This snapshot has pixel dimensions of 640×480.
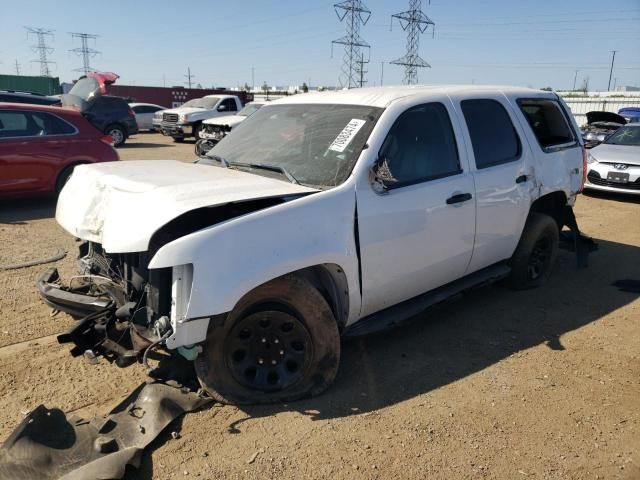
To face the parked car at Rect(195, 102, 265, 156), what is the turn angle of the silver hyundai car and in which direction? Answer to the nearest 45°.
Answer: approximately 45° to its right

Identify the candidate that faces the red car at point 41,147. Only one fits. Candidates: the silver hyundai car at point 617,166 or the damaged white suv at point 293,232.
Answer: the silver hyundai car

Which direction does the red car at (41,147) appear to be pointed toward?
to the viewer's left

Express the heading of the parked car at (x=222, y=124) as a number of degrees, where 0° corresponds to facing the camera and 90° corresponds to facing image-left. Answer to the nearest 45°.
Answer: approximately 45°

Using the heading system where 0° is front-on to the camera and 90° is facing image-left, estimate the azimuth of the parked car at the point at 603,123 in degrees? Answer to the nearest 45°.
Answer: approximately 45°

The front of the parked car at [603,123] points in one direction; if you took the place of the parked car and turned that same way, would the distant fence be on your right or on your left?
on your right

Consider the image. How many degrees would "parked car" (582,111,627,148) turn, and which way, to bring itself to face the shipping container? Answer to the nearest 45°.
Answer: approximately 45° to its right

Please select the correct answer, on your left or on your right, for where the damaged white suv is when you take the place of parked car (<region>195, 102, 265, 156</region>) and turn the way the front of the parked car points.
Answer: on your left

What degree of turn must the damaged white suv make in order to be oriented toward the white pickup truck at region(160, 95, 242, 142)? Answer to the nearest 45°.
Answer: approximately 135° to its right

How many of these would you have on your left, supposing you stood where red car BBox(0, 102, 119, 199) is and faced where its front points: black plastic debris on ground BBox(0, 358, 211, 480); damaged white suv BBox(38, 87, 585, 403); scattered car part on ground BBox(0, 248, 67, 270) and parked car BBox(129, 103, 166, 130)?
3
